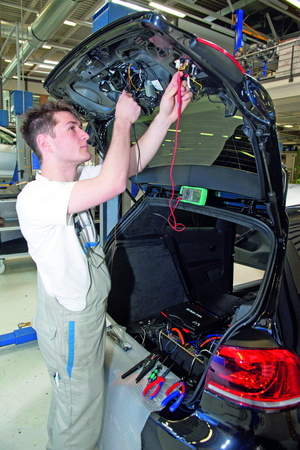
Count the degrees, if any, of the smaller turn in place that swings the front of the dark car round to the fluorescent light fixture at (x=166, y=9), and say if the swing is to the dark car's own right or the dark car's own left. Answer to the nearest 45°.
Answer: approximately 45° to the dark car's own left

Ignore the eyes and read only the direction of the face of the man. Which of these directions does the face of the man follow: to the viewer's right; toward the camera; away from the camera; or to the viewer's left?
to the viewer's right

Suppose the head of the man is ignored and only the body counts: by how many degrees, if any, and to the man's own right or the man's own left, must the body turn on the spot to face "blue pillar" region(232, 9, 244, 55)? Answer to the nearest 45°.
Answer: approximately 45° to the man's own left

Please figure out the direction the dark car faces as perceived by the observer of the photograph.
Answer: facing away from the viewer and to the right of the viewer

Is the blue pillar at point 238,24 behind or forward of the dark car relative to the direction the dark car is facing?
forward

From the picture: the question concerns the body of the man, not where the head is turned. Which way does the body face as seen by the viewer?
to the viewer's right
